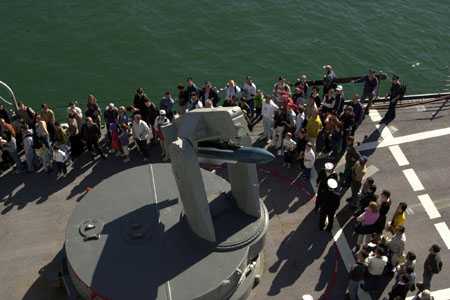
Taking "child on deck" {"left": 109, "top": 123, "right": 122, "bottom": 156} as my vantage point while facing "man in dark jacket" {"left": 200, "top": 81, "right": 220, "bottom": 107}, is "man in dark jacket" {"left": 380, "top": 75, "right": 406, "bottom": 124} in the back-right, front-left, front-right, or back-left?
front-right

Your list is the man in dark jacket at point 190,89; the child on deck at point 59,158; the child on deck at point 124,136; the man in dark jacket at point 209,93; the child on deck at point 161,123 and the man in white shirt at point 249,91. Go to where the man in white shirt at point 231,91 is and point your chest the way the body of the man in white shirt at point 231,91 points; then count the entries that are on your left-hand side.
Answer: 1

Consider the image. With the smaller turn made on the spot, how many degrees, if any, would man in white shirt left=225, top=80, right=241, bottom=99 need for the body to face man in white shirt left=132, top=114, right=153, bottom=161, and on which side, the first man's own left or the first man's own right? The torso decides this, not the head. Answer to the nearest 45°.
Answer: approximately 45° to the first man's own right

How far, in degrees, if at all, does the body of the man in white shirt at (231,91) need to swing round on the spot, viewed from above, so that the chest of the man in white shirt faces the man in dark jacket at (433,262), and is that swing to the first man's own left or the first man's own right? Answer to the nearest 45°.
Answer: approximately 45° to the first man's own left

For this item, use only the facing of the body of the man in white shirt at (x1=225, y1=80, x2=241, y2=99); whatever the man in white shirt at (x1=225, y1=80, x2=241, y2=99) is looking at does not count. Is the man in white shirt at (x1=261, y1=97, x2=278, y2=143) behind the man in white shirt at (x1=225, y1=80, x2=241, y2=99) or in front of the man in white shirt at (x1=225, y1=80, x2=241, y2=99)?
in front

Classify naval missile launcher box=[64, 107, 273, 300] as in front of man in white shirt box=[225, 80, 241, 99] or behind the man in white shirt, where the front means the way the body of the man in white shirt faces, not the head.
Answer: in front

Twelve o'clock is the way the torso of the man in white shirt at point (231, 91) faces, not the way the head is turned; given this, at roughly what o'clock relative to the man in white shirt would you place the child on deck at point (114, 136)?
The child on deck is roughly at 2 o'clock from the man in white shirt.

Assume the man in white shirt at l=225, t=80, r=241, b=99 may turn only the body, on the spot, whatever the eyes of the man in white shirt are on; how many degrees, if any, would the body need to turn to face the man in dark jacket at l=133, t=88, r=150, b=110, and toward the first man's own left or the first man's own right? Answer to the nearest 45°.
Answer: approximately 90° to the first man's own right

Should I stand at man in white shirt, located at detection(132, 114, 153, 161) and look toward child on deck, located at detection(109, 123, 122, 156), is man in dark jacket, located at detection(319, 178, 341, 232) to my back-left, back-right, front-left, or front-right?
back-left

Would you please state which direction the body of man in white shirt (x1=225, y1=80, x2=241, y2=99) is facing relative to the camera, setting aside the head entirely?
toward the camera
